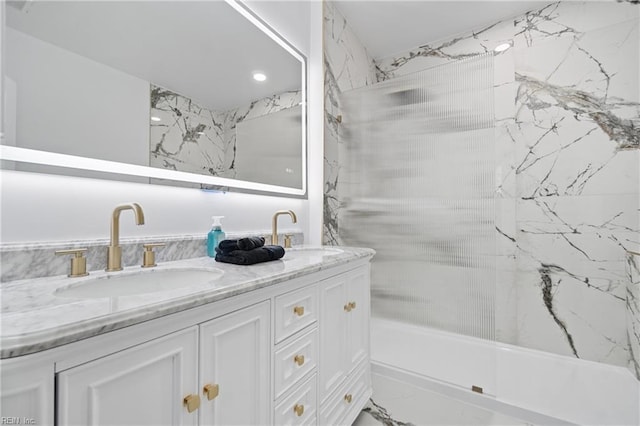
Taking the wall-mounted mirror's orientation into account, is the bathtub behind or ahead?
ahead

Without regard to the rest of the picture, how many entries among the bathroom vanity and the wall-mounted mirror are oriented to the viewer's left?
0

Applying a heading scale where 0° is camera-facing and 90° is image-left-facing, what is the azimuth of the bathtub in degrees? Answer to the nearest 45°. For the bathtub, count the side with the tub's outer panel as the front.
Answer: approximately 45°

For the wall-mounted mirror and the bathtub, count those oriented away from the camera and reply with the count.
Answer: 0

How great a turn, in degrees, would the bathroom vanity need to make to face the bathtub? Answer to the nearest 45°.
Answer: approximately 45° to its left

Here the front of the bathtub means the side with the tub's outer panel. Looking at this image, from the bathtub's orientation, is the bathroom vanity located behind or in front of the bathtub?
in front

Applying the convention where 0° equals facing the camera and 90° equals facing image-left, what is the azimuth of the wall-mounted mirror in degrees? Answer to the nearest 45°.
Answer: approximately 315°

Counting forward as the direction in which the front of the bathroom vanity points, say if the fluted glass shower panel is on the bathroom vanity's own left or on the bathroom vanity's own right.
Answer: on the bathroom vanity's own left

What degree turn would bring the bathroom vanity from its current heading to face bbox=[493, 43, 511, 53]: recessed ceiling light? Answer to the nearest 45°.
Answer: approximately 45° to its left

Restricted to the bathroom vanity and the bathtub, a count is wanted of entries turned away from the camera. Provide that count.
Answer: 0

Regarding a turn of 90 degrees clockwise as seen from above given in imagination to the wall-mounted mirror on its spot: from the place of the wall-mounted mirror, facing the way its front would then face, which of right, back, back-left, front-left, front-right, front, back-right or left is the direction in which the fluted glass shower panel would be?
back-left
